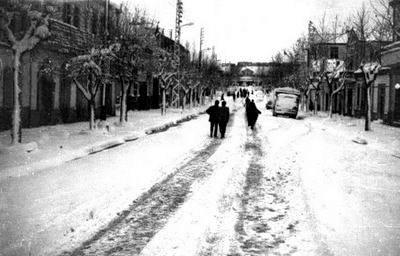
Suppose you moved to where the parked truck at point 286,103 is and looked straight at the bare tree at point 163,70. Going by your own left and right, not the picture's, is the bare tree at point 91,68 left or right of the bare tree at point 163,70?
left

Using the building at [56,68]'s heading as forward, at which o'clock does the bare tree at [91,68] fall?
The bare tree is roughly at 1 o'clock from the building.

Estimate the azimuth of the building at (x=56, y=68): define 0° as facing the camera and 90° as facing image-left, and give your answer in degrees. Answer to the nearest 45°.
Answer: approximately 315°

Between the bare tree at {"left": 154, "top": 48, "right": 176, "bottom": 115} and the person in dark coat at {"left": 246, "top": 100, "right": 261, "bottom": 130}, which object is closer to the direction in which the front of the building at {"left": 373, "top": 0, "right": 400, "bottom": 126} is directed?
the person in dark coat

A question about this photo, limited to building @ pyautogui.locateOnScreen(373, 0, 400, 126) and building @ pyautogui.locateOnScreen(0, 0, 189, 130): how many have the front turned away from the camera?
0

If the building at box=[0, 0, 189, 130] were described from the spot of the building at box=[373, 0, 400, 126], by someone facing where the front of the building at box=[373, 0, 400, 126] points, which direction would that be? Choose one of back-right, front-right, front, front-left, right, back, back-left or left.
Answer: front

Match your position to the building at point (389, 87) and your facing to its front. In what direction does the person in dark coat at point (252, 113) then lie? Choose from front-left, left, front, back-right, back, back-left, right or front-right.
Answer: front

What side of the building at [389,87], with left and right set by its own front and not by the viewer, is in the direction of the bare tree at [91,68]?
front

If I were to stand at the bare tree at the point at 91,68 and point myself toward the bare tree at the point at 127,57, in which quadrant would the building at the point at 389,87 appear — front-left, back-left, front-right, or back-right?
front-right

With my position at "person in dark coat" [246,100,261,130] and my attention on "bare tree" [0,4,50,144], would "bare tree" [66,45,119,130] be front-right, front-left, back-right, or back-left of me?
front-right

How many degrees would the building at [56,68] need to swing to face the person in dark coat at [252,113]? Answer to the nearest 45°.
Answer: approximately 45° to its left

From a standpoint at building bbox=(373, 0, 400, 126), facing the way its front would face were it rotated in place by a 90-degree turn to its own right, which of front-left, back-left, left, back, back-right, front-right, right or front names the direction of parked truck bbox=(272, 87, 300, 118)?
front

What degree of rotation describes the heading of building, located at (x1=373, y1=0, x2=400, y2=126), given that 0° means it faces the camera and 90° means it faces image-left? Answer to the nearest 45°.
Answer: approximately 45°
